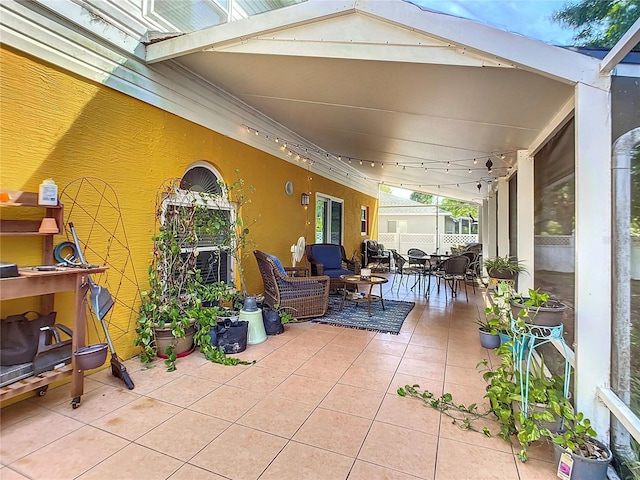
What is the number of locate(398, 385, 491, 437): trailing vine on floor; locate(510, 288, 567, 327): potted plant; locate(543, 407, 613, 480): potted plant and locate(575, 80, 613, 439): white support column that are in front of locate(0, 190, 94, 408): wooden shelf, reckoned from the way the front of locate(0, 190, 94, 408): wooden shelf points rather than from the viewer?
4

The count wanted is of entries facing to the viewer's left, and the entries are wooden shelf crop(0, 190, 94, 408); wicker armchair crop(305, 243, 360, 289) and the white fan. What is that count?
0

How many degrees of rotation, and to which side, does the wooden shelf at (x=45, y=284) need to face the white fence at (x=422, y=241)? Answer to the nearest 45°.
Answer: approximately 45° to its left

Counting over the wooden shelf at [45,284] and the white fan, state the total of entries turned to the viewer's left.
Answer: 0

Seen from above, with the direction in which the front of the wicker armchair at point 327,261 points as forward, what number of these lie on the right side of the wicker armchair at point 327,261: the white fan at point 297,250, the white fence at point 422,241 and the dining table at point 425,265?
1

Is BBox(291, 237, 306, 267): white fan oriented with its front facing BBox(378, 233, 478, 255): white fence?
no

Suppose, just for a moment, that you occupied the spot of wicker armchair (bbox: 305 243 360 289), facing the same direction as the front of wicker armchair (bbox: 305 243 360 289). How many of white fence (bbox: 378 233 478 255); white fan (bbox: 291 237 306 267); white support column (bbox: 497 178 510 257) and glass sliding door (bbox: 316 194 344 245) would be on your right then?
1

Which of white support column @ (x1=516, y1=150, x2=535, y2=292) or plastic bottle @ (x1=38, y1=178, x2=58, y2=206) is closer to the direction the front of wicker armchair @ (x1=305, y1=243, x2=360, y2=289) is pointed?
the white support column

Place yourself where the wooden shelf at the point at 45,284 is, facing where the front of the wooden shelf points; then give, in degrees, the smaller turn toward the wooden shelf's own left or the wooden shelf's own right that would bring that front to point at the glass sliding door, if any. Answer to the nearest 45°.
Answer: approximately 90° to the wooden shelf's own left

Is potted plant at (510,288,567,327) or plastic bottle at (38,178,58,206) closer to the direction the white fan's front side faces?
the potted plant

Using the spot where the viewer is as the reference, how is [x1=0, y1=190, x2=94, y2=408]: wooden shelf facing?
facing the viewer and to the right of the viewer

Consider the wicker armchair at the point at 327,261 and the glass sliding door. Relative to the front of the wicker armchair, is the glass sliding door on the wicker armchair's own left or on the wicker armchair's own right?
on the wicker armchair's own left

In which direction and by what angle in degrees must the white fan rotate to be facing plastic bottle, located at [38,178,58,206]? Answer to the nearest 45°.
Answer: approximately 90° to its right

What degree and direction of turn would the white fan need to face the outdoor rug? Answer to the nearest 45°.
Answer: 0° — it already faces it

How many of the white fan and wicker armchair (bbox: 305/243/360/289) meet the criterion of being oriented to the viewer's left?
0

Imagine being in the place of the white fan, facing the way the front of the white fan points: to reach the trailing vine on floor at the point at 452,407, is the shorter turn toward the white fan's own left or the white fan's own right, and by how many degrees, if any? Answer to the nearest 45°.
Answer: approximately 45° to the white fan's own right

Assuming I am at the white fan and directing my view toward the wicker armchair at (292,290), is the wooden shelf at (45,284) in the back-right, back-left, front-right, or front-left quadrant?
front-right

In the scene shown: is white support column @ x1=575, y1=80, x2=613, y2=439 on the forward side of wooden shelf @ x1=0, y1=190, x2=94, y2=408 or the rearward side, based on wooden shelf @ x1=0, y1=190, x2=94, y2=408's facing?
on the forward side
